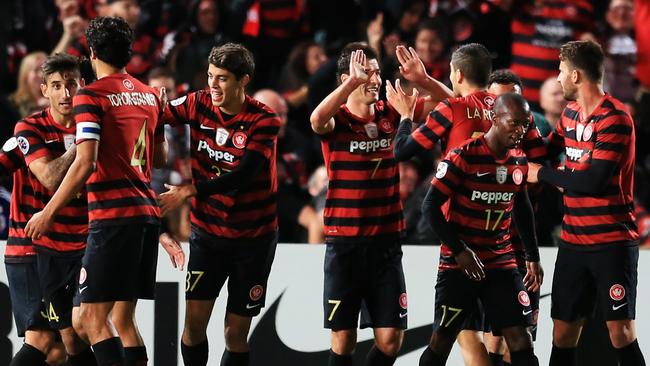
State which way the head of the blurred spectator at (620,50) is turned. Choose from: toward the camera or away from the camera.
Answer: toward the camera

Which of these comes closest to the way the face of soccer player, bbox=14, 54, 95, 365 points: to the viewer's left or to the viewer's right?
to the viewer's right

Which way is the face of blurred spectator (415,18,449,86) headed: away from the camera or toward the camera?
toward the camera

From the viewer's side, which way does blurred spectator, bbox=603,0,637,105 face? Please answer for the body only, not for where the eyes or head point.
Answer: toward the camera

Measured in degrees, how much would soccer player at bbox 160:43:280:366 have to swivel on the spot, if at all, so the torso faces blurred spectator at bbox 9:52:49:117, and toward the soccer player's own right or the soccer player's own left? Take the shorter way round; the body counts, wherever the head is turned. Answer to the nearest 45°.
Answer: approximately 90° to the soccer player's own right

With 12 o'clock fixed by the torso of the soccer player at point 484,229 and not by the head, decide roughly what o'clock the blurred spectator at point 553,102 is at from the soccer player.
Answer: The blurred spectator is roughly at 8 o'clock from the soccer player.

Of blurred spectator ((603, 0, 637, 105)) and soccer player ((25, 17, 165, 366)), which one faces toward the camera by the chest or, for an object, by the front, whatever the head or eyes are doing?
the blurred spectator

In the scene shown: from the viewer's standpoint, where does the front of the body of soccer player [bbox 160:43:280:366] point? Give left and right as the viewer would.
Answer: facing the viewer and to the left of the viewer

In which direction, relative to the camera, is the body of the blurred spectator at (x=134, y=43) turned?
toward the camera

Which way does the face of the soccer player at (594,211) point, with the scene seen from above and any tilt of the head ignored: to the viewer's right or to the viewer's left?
to the viewer's left

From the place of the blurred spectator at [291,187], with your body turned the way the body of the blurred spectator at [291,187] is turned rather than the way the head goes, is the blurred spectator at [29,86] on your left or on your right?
on your right

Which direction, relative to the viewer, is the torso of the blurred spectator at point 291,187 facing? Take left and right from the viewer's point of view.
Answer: facing the viewer

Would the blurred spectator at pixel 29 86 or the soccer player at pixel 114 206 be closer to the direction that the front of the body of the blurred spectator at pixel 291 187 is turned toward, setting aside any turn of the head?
the soccer player
